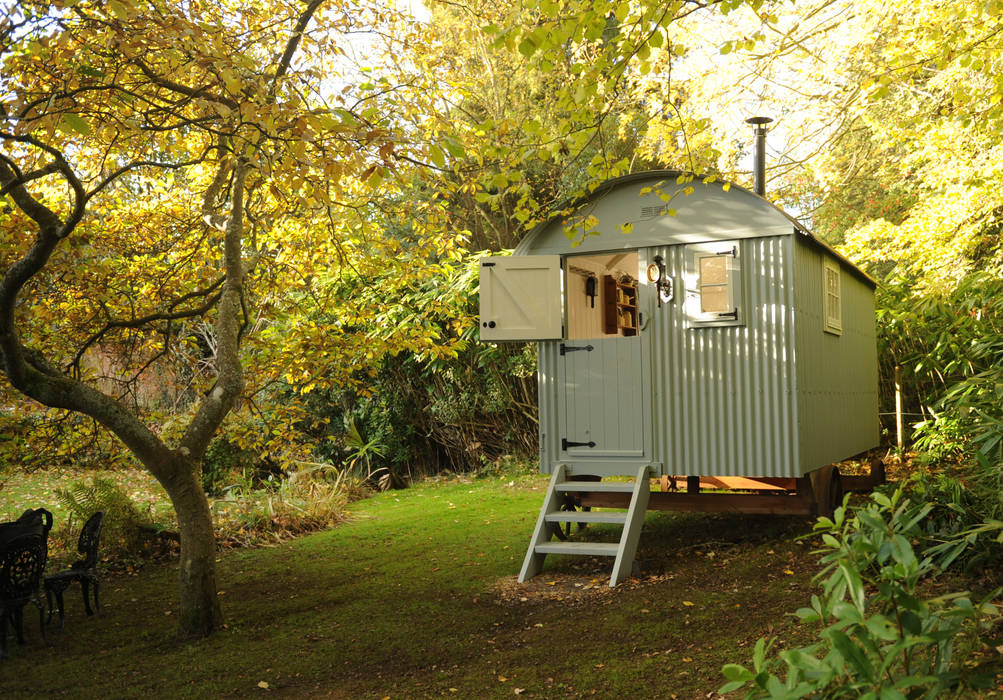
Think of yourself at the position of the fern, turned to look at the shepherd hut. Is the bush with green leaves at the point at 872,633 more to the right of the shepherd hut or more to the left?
right

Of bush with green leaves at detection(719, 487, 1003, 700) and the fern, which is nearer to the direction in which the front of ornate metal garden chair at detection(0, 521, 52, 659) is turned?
the fern

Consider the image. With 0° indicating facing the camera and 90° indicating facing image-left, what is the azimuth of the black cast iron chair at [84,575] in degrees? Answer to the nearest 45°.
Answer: approximately 45°

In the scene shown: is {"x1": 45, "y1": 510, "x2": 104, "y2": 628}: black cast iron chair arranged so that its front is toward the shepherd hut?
no

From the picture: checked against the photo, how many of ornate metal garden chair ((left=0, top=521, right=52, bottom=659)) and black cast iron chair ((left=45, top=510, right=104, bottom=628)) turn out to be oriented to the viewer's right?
0

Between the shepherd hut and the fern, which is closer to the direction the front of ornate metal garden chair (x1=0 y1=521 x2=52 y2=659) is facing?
the fern

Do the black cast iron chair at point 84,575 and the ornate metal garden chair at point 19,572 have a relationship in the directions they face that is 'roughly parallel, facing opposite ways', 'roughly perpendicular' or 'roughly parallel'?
roughly perpendicular

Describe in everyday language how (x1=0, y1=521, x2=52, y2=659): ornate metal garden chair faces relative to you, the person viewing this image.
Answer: facing away from the viewer and to the left of the viewer

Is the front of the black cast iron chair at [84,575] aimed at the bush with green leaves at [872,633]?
no

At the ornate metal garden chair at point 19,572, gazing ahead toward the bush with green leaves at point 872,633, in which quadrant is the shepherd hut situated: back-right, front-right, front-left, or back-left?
front-left

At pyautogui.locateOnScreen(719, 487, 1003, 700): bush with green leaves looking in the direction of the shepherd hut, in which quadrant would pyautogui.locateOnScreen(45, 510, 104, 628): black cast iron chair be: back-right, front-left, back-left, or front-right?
front-left

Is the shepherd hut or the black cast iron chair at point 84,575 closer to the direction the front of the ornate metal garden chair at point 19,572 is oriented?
the black cast iron chair

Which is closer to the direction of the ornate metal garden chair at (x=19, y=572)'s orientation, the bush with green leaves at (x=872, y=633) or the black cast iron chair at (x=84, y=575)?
the black cast iron chair

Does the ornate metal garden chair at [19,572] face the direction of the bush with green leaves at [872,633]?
no
